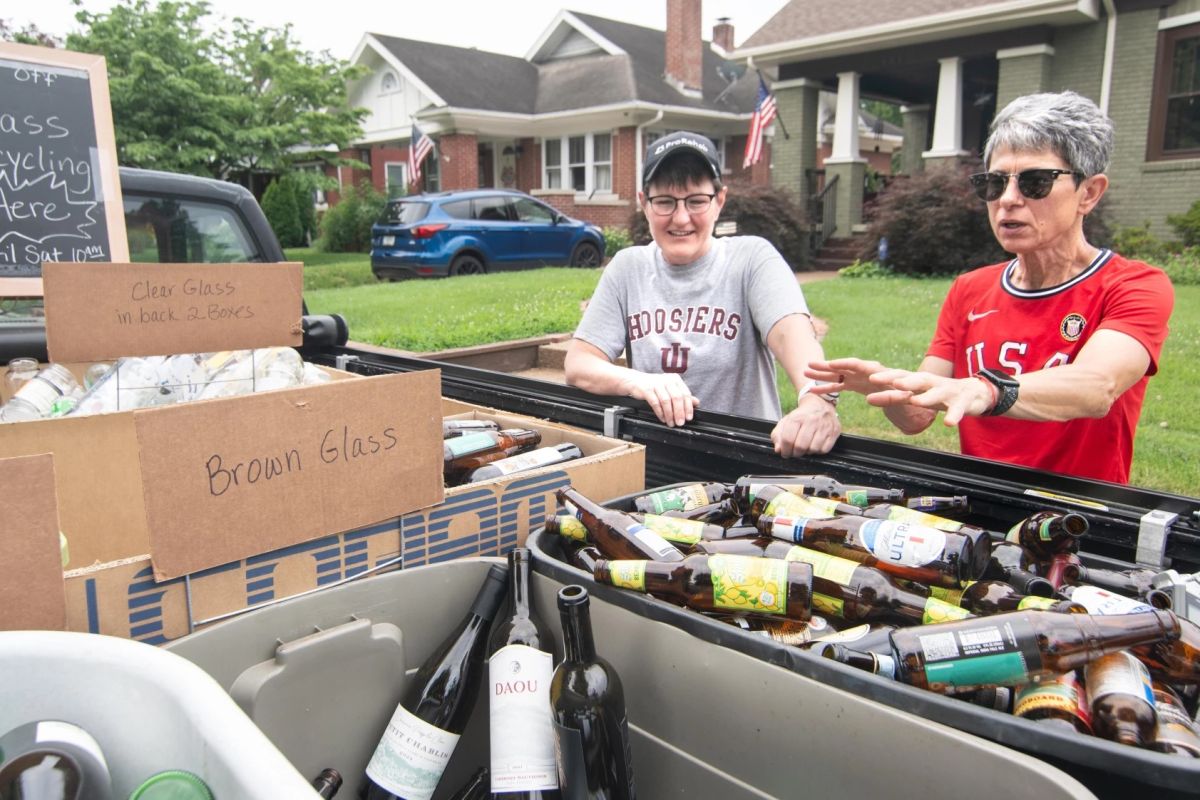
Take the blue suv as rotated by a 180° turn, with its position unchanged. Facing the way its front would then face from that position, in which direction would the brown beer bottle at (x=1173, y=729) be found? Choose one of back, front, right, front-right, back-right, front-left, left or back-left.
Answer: front-left

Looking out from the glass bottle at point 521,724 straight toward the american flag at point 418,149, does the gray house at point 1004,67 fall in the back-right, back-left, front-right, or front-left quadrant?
front-right

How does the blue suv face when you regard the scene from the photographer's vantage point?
facing away from the viewer and to the right of the viewer

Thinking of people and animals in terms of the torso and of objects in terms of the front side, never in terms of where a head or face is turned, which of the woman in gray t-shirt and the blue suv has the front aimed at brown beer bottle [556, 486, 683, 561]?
the woman in gray t-shirt

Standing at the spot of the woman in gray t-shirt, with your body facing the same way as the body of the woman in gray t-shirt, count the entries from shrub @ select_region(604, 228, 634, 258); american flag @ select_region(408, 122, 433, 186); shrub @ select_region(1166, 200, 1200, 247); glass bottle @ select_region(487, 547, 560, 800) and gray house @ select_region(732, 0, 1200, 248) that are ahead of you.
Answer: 1

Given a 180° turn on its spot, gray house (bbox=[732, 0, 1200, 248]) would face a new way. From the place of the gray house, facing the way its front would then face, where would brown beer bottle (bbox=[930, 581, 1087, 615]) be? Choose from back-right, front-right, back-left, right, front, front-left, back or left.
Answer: back-right

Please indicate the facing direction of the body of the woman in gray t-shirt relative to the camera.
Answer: toward the camera

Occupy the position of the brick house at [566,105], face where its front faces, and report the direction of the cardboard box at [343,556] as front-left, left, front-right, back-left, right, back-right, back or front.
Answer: front-left

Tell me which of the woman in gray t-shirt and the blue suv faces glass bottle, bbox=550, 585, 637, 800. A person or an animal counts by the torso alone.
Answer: the woman in gray t-shirt

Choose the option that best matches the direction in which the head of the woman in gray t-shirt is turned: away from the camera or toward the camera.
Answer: toward the camera

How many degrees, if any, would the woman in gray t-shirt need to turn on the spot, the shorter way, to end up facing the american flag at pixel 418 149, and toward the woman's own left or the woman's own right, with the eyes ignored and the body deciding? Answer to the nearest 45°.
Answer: approximately 180°

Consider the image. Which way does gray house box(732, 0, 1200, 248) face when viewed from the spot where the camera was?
facing the viewer and to the left of the viewer

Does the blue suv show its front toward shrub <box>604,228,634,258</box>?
yes

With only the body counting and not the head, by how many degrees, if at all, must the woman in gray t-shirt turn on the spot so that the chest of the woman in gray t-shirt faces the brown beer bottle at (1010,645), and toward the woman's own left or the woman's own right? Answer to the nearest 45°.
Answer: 0° — they already face it

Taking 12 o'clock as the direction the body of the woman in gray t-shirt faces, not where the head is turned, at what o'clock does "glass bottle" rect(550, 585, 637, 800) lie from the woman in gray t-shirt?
The glass bottle is roughly at 12 o'clock from the woman in gray t-shirt.

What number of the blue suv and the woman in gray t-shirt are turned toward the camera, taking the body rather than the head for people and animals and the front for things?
1

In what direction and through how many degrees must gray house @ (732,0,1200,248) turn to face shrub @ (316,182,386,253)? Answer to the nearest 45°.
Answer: approximately 45° to its right
